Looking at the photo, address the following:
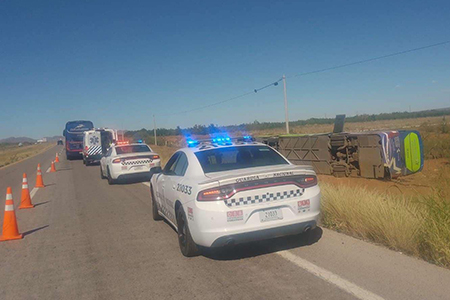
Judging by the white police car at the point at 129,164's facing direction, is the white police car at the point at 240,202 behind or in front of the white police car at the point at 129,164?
behind

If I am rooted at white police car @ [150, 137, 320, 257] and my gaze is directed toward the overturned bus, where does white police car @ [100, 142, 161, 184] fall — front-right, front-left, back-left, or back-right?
front-left

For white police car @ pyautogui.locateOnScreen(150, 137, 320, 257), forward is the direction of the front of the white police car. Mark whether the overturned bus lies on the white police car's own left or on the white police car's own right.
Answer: on the white police car's own right

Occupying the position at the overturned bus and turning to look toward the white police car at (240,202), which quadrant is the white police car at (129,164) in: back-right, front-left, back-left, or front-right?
front-right

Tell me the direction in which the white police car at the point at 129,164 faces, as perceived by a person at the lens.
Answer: facing away from the viewer and to the left of the viewer

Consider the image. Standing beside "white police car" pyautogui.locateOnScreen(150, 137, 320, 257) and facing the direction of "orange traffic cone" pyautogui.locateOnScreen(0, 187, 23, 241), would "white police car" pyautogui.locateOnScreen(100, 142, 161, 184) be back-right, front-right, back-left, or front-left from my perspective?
front-right

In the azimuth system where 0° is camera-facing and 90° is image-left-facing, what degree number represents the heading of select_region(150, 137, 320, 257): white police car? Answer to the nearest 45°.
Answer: approximately 135°

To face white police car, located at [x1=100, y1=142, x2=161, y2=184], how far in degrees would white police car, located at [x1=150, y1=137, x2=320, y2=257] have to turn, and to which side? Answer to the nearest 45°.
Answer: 0° — it already faces it

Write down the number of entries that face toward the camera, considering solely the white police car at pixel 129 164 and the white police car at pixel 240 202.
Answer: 0
